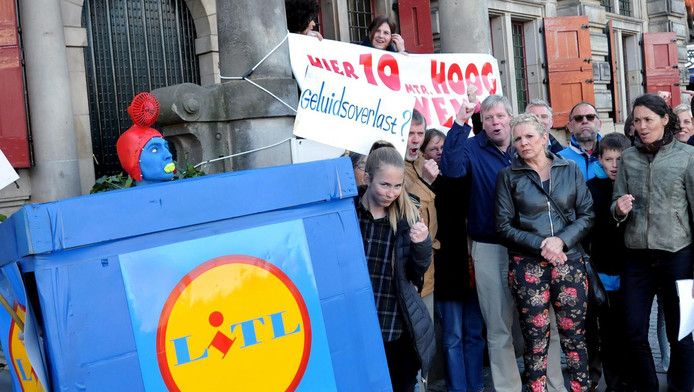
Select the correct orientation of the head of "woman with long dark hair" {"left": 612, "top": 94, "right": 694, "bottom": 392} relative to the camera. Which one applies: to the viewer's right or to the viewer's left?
to the viewer's left

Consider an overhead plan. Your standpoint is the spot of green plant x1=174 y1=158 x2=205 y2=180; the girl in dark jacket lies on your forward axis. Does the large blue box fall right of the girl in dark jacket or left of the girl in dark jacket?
right

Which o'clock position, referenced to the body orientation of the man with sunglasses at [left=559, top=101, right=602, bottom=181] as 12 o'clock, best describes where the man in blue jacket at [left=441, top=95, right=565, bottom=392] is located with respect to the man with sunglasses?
The man in blue jacket is roughly at 1 o'clock from the man with sunglasses.

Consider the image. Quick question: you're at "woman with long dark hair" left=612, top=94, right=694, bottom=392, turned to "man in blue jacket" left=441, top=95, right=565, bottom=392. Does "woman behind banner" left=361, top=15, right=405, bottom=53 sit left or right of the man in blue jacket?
right
